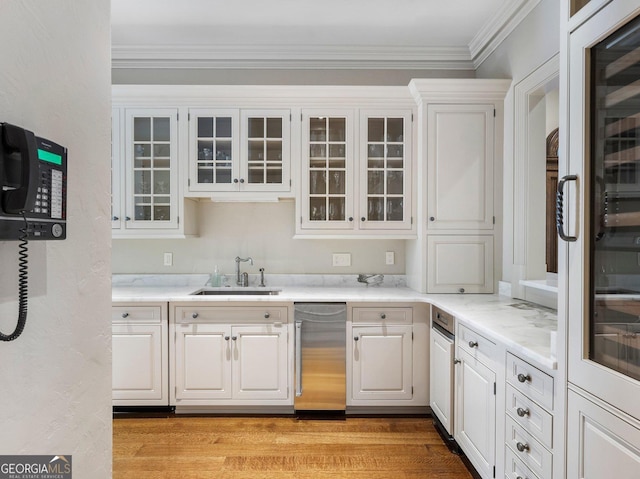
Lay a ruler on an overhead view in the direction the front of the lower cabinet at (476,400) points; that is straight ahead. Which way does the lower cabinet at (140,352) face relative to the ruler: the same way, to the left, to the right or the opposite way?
to the left

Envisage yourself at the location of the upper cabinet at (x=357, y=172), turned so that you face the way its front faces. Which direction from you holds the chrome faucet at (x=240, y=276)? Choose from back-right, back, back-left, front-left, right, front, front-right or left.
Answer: right

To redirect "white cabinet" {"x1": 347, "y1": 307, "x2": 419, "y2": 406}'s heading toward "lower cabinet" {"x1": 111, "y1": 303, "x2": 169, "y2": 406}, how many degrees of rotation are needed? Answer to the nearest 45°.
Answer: approximately 90° to its right

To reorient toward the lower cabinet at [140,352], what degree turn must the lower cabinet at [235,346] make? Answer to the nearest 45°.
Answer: approximately 90° to its right

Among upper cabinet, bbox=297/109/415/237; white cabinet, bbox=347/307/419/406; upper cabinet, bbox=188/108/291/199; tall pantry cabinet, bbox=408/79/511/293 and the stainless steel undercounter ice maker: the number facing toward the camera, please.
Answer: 5

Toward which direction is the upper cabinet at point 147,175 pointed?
toward the camera

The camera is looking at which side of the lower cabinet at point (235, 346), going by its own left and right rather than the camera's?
front

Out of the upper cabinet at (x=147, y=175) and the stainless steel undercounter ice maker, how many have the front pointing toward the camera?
2

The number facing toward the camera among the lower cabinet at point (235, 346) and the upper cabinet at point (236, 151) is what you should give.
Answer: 2

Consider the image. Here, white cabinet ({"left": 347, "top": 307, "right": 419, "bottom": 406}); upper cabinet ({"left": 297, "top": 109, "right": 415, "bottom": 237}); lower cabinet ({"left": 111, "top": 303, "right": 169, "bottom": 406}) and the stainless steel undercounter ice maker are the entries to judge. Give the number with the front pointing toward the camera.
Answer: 4

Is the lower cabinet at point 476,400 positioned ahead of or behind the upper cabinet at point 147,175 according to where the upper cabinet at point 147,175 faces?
ahead

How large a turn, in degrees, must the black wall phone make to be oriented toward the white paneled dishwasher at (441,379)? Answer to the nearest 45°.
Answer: approximately 45° to its left

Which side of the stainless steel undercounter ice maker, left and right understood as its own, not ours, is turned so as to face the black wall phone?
front

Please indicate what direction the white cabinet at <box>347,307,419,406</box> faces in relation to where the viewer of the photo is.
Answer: facing the viewer

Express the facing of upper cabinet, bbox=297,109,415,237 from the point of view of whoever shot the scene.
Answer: facing the viewer
